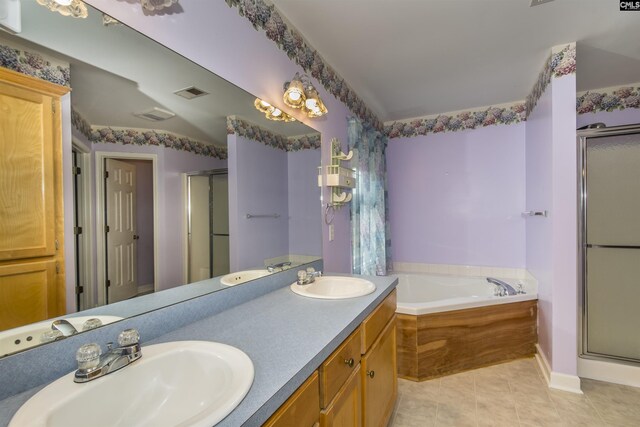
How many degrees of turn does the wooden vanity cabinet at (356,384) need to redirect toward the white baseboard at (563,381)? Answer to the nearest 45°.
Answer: approximately 90° to its left

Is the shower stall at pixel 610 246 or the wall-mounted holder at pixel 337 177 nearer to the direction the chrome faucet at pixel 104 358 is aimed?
the shower stall

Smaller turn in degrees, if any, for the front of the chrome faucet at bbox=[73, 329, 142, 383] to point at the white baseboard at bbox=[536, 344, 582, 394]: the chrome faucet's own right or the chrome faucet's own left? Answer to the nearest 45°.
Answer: approximately 45° to the chrome faucet's own left

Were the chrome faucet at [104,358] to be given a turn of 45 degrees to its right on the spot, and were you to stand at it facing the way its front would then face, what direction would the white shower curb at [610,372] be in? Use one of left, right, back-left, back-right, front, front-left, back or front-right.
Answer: left

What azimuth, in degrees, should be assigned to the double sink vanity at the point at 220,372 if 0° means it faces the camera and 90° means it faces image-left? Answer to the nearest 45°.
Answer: approximately 315°

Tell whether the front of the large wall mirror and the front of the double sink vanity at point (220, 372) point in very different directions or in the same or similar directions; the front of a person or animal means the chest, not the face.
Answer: same or similar directions

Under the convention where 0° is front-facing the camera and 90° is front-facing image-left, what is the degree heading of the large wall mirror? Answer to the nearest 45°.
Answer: approximately 315°

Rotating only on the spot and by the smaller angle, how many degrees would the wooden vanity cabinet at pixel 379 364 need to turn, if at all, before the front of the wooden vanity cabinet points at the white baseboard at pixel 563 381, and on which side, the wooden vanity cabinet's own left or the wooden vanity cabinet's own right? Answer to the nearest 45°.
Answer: approximately 45° to the wooden vanity cabinet's own left

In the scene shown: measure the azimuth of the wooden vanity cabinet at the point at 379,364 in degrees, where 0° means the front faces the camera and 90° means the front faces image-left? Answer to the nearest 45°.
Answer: approximately 270°

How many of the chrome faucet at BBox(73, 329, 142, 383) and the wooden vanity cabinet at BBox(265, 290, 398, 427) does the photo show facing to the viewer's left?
0

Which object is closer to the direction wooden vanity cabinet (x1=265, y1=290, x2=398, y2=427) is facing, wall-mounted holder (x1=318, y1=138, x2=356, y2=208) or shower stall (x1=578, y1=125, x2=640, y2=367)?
the shower stall

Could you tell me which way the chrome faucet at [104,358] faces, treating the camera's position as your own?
facing the viewer and to the right of the viewer

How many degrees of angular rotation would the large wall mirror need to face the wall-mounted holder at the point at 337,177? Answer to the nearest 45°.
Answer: approximately 90° to its left

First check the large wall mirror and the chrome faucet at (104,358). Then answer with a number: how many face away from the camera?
0
